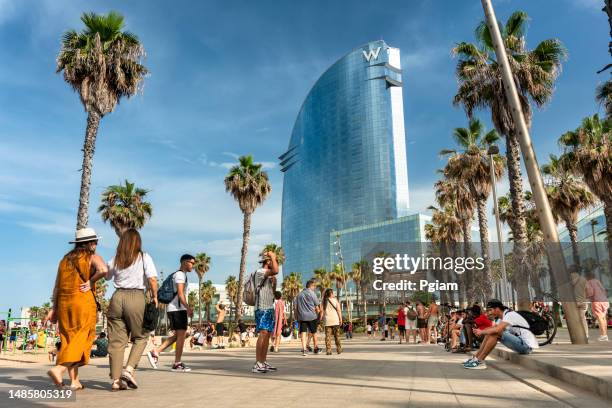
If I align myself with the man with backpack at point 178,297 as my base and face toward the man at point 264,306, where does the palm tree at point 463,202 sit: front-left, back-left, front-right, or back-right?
front-left

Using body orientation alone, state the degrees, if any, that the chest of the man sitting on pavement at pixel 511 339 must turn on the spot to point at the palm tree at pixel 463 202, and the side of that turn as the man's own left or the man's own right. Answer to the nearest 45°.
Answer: approximately 90° to the man's own right

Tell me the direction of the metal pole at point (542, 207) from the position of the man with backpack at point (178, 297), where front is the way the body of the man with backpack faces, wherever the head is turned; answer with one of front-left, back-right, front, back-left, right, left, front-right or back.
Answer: front

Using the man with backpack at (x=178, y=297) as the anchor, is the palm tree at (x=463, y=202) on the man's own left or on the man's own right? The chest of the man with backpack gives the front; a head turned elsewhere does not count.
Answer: on the man's own left

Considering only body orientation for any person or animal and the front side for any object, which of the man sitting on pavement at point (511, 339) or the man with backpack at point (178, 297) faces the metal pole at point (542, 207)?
the man with backpack

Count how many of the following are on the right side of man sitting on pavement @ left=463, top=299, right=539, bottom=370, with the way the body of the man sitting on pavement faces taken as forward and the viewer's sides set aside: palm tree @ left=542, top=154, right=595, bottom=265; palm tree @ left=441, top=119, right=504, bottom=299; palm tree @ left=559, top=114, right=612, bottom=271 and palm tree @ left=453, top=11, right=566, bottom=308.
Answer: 4

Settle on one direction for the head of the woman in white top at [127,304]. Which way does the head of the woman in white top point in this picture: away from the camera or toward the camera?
away from the camera

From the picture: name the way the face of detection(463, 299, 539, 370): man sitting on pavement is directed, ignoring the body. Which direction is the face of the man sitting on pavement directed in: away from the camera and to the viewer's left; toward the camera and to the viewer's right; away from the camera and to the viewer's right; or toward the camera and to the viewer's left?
toward the camera and to the viewer's left

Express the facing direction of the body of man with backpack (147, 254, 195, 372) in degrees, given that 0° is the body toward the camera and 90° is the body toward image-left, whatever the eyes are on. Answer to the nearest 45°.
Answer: approximately 270°
